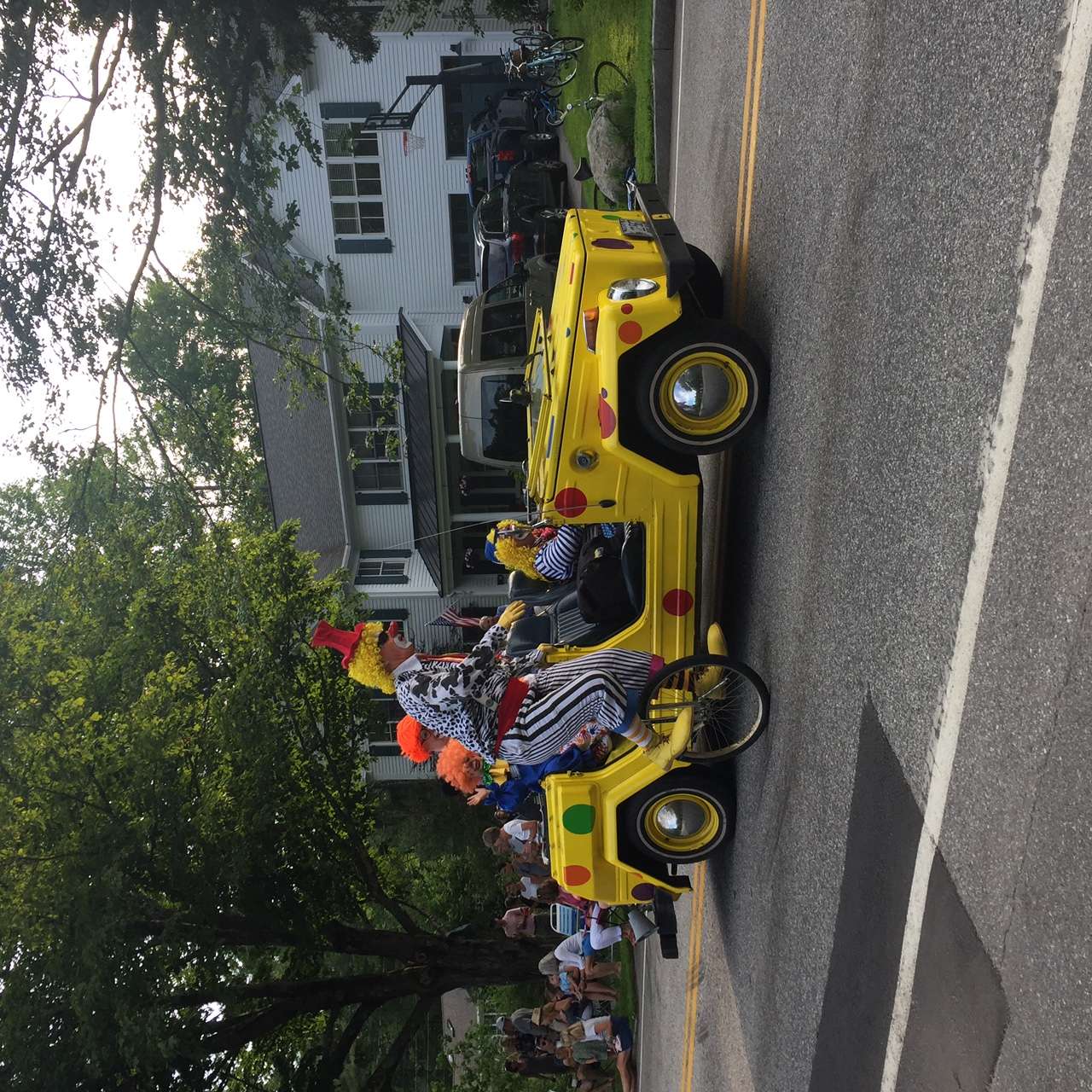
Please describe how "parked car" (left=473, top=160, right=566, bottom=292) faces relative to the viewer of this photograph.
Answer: facing away from the viewer and to the right of the viewer

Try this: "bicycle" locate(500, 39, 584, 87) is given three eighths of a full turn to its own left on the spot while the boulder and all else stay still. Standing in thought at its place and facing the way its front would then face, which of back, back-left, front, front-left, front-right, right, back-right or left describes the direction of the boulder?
back

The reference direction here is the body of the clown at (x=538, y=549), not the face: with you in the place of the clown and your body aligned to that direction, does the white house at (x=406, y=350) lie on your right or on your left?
on your left

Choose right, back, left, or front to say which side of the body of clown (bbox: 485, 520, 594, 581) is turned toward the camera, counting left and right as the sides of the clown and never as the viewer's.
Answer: right

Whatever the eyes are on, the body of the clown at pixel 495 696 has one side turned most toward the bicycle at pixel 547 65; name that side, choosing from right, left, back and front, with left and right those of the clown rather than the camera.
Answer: left

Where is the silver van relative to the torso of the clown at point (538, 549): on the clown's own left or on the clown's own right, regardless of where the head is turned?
on the clown's own left
